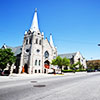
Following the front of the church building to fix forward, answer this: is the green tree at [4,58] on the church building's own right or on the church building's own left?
on the church building's own right
